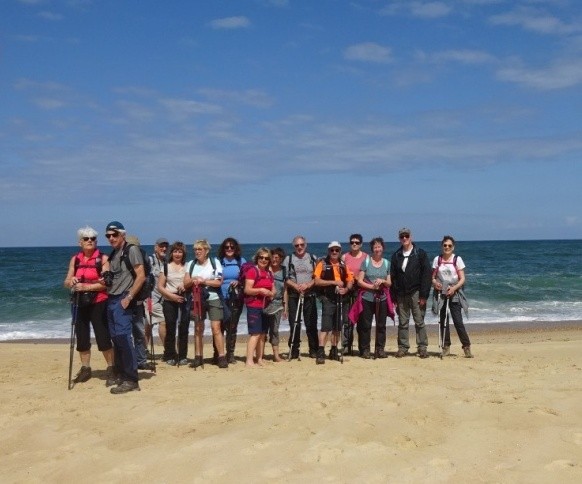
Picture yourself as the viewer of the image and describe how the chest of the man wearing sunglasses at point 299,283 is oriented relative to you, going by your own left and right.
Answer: facing the viewer

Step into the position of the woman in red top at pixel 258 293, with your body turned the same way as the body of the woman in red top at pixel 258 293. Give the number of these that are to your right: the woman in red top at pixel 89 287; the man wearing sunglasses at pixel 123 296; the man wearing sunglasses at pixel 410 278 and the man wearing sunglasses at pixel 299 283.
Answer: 2

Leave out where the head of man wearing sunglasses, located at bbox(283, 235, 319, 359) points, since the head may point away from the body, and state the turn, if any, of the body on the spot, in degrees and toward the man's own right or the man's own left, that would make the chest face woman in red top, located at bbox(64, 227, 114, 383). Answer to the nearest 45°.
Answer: approximately 45° to the man's own right

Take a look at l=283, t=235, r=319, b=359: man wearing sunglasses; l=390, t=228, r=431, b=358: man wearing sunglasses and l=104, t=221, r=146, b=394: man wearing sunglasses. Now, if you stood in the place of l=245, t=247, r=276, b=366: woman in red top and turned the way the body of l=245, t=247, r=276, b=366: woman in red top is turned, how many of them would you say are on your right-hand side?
1

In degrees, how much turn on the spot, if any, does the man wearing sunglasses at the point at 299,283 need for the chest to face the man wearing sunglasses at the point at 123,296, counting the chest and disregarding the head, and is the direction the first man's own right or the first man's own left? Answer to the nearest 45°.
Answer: approximately 45° to the first man's own right

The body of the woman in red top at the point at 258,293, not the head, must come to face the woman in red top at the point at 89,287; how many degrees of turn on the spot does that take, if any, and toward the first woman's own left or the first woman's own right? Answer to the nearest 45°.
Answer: approximately 90° to the first woman's own right

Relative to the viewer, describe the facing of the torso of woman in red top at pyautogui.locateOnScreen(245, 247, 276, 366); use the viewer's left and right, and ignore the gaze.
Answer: facing the viewer and to the right of the viewer

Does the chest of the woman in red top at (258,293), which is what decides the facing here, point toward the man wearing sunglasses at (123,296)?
no

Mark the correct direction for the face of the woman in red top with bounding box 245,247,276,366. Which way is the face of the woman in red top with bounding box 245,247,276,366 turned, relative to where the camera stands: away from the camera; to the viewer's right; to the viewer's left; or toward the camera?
toward the camera

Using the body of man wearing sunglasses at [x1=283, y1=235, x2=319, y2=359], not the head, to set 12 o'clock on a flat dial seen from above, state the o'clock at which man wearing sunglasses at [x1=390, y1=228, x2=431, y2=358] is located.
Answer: man wearing sunglasses at [x1=390, y1=228, x2=431, y2=358] is roughly at 9 o'clock from man wearing sunglasses at [x1=283, y1=235, x2=319, y2=359].

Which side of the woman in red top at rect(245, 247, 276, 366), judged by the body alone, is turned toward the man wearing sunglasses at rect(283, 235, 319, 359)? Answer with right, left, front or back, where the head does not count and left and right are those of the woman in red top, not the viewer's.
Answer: left

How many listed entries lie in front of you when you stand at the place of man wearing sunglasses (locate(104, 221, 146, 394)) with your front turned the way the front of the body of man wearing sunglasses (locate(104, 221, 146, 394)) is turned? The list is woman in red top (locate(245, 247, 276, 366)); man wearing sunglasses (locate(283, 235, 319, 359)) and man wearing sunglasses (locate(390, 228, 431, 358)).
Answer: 0

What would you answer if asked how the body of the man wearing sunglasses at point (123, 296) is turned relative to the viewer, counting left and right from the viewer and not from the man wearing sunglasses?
facing the viewer and to the left of the viewer

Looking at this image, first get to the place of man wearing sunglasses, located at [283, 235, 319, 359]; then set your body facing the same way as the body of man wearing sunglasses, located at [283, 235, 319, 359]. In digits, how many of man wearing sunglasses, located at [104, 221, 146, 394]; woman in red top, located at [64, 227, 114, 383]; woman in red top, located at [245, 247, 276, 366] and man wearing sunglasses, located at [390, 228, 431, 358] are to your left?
1

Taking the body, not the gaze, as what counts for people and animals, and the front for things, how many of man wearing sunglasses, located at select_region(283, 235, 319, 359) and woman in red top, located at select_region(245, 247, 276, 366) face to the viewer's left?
0

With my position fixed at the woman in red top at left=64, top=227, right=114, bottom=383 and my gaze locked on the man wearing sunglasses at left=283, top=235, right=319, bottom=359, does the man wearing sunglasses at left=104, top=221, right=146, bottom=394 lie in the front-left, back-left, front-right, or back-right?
front-right

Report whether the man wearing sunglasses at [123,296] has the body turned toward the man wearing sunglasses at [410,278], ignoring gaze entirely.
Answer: no
